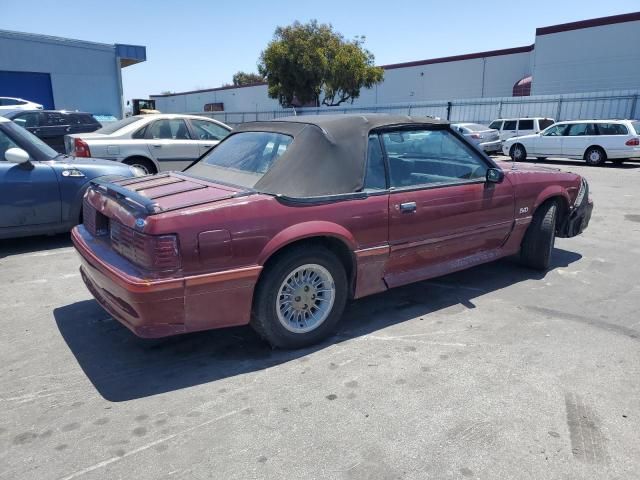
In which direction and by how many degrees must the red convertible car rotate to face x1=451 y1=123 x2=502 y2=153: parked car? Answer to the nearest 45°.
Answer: approximately 45° to its left

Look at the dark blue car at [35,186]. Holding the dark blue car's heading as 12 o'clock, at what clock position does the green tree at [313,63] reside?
The green tree is roughly at 10 o'clock from the dark blue car.

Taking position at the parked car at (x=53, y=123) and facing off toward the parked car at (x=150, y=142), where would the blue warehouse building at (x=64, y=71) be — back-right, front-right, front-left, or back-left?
back-left

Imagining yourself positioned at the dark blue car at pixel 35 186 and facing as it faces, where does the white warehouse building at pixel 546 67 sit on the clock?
The white warehouse building is roughly at 11 o'clock from the dark blue car.

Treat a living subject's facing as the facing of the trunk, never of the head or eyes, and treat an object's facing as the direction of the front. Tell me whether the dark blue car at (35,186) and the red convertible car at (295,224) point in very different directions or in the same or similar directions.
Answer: same or similar directions

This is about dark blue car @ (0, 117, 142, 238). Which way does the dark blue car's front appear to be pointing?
to the viewer's right

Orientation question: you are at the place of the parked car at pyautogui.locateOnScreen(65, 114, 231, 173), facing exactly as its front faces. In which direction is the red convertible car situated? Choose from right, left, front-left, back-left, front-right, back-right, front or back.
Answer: right

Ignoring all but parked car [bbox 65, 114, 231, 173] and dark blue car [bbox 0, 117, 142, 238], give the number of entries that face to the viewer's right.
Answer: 2

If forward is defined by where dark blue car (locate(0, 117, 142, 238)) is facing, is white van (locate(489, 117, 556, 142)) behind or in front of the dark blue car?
in front

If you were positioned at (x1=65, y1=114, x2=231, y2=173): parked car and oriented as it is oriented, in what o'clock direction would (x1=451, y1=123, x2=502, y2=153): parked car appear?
(x1=451, y1=123, x2=502, y2=153): parked car is roughly at 11 o'clock from (x1=65, y1=114, x2=231, y2=173): parked car.

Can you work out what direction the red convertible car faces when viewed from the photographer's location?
facing away from the viewer and to the right of the viewer

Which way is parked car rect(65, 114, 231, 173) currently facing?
to the viewer's right

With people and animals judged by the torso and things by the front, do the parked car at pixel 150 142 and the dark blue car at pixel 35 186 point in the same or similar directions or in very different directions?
same or similar directions

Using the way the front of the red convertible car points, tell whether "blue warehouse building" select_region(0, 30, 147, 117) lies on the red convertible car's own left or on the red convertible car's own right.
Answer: on the red convertible car's own left

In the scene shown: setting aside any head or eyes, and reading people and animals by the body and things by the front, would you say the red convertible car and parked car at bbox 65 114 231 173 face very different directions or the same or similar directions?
same or similar directions
